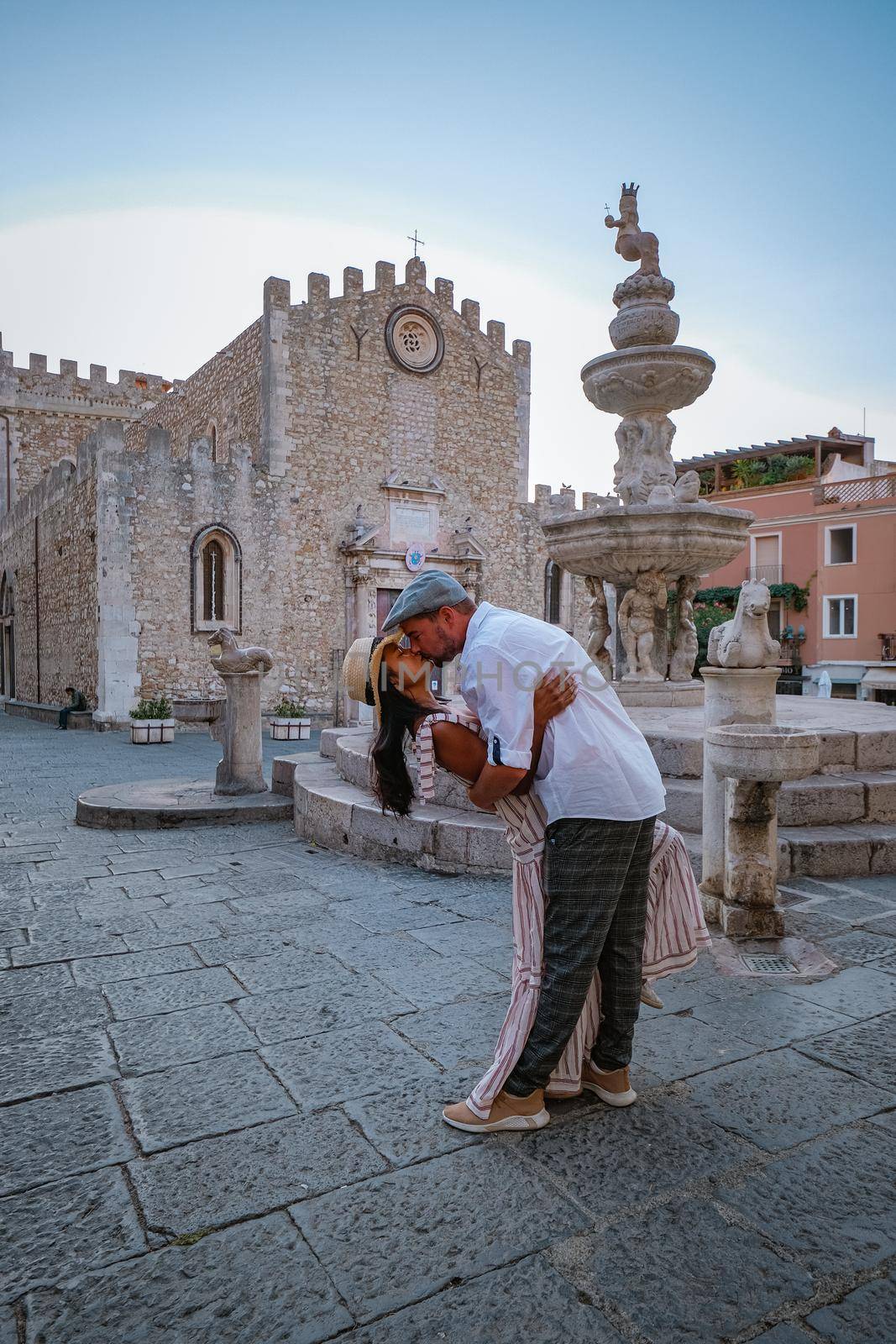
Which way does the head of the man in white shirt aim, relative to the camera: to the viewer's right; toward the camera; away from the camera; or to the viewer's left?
to the viewer's left

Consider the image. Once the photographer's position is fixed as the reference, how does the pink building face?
facing the viewer and to the left of the viewer

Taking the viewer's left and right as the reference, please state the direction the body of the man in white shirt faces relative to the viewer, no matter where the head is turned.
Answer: facing to the left of the viewer

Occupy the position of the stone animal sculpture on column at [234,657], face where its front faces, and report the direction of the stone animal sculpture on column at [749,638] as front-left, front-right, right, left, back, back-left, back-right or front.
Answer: back-left

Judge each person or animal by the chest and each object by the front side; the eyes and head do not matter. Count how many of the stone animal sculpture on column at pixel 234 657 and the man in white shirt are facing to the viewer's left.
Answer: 2

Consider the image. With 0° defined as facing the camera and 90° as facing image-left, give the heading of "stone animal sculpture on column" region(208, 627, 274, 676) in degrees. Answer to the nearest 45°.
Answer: approximately 90°

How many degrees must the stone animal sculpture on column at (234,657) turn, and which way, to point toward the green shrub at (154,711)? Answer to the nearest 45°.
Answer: approximately 90° to its right

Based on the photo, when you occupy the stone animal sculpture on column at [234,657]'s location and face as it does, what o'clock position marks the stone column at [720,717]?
The stone column is roughly at 8 o'clock from the stone animal sculpture on column.

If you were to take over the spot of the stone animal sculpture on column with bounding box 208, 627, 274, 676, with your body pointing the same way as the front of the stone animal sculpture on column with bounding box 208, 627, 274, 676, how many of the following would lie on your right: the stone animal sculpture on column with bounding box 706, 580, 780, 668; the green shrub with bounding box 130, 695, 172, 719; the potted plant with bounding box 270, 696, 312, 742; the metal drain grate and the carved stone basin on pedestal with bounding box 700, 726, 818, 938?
2

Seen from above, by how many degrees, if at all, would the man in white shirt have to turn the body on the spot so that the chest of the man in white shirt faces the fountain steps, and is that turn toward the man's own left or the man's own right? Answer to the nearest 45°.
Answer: approximately 90° to the man's own right

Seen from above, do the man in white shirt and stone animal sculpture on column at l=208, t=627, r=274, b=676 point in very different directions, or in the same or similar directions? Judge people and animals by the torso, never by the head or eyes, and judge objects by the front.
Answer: same or similar directions

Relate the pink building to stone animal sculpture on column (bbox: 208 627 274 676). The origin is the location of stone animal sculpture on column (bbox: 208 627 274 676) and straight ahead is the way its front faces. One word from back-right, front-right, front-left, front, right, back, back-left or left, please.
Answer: back-right
